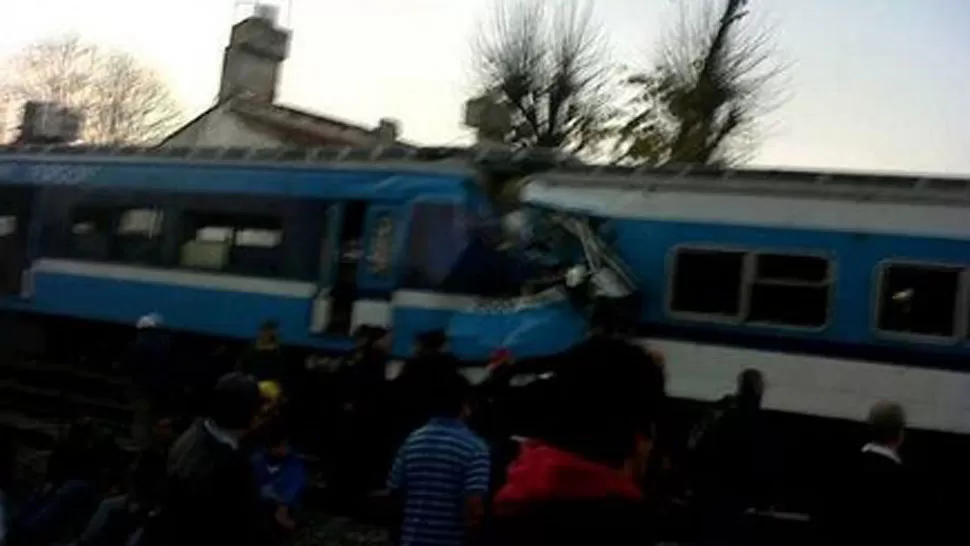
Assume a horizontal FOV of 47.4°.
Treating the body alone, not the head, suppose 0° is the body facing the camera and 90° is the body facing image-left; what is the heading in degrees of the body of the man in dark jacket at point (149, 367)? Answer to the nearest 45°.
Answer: approximately 180°

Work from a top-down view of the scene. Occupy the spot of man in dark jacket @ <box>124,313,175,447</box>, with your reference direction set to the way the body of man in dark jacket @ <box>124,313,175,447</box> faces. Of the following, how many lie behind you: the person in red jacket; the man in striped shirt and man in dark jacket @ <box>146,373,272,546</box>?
3

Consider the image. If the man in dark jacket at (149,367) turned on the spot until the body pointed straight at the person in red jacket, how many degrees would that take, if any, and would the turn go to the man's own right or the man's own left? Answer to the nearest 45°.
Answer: approximately 180°

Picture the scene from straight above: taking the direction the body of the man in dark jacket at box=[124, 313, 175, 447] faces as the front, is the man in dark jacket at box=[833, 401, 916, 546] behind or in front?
behind

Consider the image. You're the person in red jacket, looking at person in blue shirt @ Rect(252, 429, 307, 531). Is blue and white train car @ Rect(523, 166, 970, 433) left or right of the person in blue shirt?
right

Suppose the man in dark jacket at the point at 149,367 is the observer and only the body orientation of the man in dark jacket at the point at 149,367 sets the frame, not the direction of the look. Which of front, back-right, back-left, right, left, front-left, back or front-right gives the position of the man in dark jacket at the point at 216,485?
back

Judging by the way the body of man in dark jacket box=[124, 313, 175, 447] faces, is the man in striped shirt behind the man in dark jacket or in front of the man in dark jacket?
behind

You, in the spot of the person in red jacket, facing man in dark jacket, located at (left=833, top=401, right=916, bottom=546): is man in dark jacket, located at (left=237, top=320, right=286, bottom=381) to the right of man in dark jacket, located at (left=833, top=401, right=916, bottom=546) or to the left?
left

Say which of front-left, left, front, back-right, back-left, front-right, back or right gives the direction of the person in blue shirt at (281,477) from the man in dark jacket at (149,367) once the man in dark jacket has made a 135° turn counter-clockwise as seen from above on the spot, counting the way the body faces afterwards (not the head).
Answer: front-left
